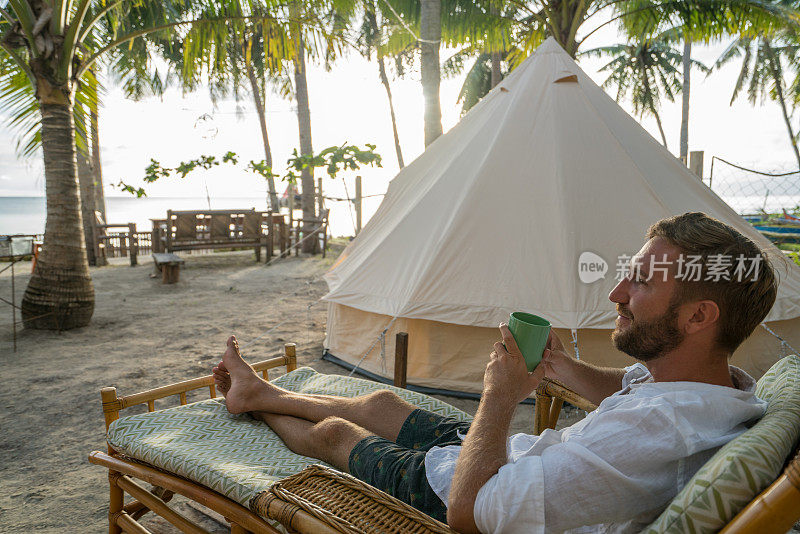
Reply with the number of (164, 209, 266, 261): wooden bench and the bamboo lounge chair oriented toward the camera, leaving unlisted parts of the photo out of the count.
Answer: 1

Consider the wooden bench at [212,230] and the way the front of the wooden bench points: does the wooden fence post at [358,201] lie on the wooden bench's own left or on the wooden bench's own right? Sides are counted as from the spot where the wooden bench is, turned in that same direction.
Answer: on the wooden bench's own left

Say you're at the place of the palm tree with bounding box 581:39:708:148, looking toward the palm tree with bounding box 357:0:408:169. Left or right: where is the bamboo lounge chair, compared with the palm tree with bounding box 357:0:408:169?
left

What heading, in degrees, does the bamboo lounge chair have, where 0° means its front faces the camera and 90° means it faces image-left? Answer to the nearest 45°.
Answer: approximately 135°

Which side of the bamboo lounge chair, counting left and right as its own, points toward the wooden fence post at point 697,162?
right

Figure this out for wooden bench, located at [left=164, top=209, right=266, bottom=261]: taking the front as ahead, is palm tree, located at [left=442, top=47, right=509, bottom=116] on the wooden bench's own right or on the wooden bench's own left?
on the wooden bench's own left

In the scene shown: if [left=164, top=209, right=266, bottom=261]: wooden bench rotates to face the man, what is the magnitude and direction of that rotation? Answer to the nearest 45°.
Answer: approximately 180°

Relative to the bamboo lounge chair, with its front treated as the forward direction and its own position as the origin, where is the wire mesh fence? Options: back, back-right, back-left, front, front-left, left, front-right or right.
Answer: right
